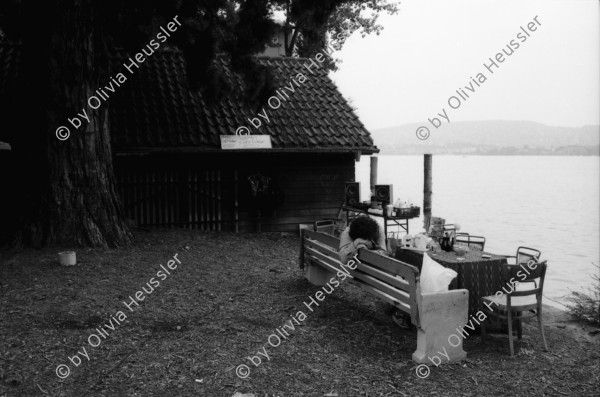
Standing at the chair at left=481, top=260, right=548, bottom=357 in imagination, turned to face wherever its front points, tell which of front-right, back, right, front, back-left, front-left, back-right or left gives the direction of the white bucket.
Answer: front-left

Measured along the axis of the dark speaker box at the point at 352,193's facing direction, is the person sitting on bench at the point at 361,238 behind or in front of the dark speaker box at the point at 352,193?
in front

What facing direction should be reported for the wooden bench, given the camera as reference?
facing away from the viewer and to the right of the viewer

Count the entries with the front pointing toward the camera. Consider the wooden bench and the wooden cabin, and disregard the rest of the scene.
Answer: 1

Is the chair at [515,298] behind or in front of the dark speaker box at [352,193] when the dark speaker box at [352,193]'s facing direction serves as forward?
in front

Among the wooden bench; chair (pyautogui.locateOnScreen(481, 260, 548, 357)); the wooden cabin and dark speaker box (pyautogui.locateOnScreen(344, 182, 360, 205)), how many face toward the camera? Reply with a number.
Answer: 2

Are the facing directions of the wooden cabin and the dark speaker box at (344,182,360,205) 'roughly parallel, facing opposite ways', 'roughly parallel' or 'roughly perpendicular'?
roughly parallel

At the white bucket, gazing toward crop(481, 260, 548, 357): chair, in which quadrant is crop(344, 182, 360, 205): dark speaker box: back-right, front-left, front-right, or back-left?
front-left

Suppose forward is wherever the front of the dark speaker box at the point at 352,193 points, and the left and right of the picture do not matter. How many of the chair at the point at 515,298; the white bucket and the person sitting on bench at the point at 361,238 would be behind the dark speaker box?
0

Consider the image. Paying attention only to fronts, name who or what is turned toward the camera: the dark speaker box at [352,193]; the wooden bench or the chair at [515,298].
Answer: the dark speaker box

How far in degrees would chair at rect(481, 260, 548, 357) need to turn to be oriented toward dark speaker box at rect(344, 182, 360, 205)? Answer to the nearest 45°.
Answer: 0° — it already faces it

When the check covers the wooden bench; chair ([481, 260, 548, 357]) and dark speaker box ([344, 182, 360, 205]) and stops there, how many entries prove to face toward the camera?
1

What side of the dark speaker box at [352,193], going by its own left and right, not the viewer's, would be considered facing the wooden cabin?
right

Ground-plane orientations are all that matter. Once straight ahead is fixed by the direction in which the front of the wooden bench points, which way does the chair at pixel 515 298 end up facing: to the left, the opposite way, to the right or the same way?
to the left

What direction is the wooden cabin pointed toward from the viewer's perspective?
toward the camera

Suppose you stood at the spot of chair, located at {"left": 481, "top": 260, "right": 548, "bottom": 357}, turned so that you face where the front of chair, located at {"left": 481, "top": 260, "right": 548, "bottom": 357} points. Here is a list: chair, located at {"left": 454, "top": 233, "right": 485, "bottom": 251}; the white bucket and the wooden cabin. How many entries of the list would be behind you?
0
